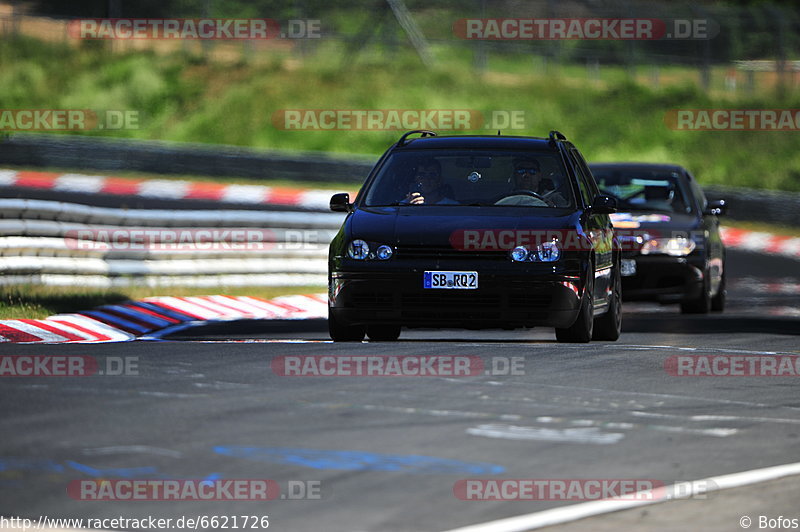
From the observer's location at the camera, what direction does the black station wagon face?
facing the viewer

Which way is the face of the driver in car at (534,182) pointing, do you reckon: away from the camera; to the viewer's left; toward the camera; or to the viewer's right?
toward the camera

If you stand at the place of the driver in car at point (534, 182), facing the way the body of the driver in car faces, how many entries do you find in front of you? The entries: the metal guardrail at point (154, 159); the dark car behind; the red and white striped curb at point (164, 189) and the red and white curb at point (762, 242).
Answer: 0

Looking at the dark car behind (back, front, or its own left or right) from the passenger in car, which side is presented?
front

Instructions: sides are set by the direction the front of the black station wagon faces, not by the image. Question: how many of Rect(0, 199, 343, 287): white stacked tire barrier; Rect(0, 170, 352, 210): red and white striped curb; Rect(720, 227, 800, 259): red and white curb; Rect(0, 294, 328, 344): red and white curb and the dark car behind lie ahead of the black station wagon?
0

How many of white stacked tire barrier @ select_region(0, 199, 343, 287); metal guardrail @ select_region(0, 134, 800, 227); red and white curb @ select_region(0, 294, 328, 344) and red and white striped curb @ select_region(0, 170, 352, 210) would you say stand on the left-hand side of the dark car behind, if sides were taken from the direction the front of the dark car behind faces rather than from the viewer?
0

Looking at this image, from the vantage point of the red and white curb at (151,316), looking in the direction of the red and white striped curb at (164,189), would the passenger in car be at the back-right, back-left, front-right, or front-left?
back-right

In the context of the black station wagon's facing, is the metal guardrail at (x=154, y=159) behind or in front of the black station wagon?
behind

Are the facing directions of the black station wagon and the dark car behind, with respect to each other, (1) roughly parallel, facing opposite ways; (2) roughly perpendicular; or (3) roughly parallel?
roughly parallel

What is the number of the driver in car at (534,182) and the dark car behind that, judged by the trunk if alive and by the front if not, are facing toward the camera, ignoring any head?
2

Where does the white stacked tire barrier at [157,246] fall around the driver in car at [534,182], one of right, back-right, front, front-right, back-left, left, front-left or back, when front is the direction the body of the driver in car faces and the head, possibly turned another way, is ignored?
back-right

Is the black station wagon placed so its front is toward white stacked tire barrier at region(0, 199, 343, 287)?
no

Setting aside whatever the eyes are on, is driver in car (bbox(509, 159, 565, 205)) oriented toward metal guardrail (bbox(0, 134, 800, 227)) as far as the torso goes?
no

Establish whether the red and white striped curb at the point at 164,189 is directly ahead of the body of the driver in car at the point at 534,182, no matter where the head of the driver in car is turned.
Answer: no

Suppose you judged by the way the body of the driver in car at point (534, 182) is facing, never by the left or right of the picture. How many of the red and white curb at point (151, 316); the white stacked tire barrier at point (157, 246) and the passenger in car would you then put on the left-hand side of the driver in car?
0

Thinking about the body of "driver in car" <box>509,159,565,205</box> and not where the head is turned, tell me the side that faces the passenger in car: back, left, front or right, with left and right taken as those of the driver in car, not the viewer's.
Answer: right

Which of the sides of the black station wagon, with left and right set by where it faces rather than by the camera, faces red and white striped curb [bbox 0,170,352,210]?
back

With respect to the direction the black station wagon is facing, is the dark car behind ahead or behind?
behind

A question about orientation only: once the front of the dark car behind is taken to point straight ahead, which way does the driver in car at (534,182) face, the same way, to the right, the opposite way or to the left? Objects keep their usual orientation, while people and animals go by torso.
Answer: the same way

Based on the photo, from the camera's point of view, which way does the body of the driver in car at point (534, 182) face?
toward the camera
